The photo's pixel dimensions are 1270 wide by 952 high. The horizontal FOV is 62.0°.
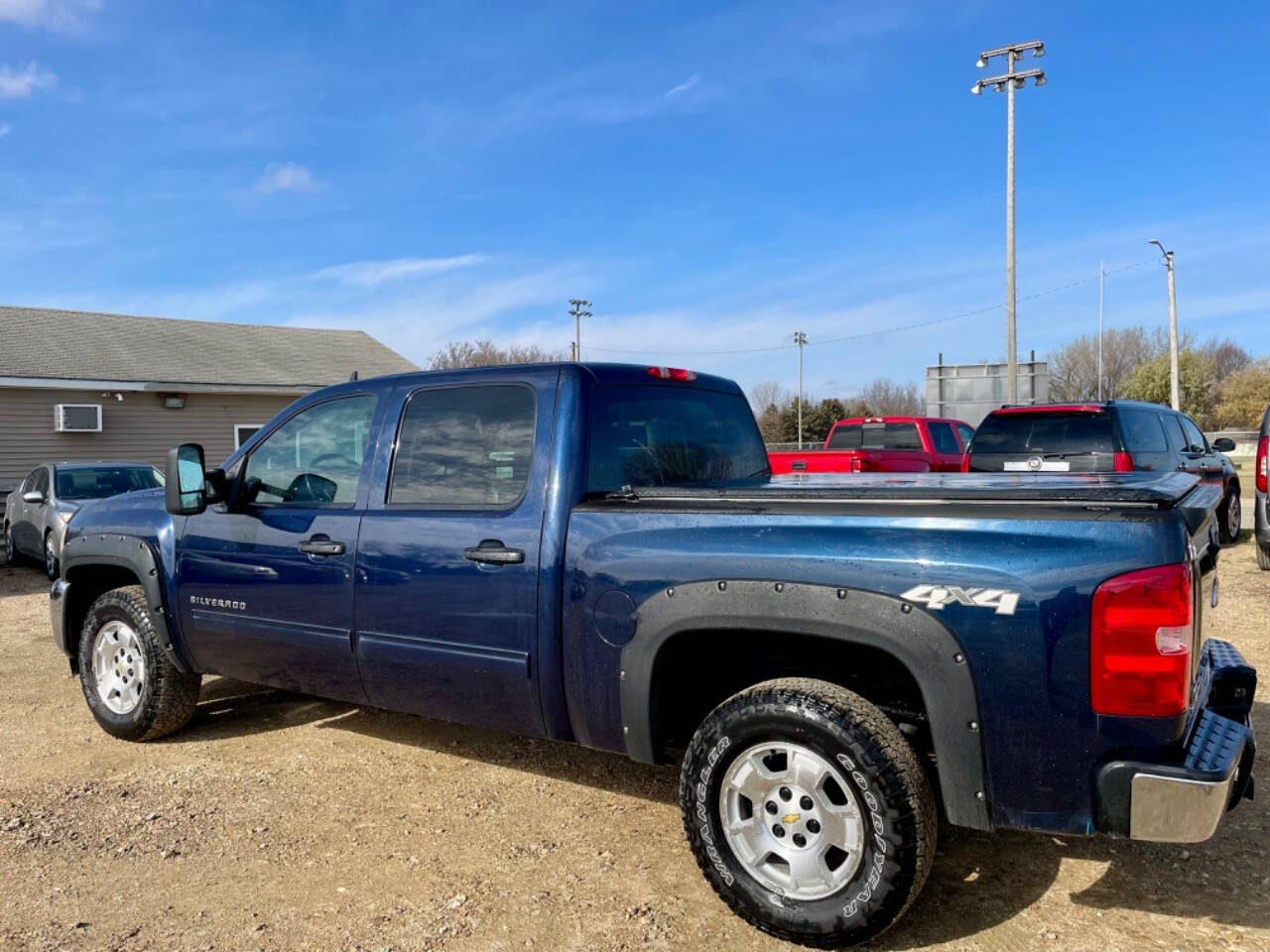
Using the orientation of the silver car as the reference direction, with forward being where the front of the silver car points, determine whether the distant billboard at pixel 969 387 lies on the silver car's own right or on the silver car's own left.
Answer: on the silver car's own left

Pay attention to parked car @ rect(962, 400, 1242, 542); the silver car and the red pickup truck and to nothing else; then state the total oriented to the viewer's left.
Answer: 0

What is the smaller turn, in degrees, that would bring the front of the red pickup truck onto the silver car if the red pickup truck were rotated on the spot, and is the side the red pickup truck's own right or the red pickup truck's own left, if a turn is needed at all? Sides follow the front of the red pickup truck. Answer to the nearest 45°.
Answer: approximately 180°

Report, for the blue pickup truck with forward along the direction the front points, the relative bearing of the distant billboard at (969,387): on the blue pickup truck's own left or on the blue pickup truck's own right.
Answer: on the blue pickup truck's own right

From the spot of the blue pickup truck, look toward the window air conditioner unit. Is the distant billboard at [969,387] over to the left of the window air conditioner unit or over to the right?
right

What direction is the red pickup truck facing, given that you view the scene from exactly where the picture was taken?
facing away from the viewer and to the right of the viewer

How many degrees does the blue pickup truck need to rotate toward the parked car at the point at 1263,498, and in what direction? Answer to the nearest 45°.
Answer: approximately 90° to its right

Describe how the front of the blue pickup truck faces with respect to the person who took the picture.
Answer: facing away from the viewer and to the left of the viewer

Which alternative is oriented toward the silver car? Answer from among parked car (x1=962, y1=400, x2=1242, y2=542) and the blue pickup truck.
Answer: the blue pickup truck

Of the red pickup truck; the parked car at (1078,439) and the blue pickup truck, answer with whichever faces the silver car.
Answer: the blue pickup truck

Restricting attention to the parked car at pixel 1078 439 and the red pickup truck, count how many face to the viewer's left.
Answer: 0

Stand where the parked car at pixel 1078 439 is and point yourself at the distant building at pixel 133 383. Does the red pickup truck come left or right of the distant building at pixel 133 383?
right

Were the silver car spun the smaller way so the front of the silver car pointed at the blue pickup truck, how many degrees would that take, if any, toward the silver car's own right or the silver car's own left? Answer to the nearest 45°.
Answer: approximately 45° to the silver car's own right

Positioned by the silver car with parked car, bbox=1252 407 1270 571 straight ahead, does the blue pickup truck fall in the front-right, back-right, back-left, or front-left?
front-right

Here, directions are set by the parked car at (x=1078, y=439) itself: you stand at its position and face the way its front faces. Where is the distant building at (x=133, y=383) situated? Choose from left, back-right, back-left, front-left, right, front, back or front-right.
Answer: back-left

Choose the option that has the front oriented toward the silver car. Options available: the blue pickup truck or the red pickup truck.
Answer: the blue pickup truck

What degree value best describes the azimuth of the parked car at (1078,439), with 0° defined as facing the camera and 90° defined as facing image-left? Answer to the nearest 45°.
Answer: approximately 225°
